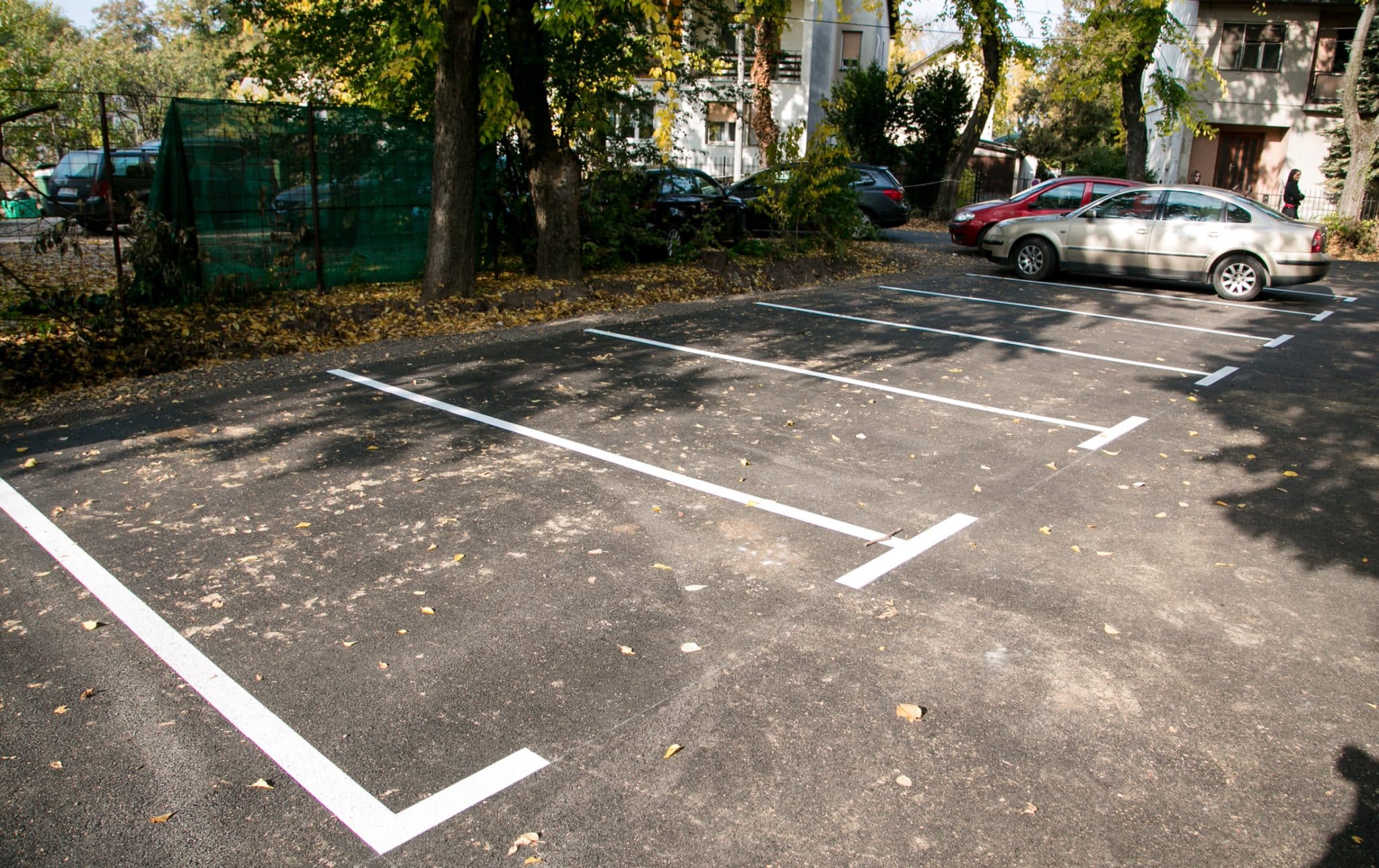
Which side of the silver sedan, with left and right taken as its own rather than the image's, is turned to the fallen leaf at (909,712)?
left

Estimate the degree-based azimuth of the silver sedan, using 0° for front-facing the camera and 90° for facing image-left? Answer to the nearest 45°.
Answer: approximately 90°

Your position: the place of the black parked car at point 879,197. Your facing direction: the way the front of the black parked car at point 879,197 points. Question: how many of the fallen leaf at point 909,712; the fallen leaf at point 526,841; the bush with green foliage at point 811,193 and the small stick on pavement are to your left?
4

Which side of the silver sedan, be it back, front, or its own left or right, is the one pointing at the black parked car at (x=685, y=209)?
front

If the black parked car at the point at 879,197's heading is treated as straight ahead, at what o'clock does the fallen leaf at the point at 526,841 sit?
The fallen leaf is roughly at 9 o'clock from the black parked car.

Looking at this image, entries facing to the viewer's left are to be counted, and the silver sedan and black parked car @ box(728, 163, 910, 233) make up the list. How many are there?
2

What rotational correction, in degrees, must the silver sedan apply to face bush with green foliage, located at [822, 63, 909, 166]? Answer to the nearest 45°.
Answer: approximately 45° to its right

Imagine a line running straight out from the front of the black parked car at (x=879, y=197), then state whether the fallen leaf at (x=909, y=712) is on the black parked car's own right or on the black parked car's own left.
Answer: on the black parked car's own left

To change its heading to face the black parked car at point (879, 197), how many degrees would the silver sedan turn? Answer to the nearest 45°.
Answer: approximately 45° to its right

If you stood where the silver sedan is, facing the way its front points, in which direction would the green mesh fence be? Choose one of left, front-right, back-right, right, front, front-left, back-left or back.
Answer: front-left

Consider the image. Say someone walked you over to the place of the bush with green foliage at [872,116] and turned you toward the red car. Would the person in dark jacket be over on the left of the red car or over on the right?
left

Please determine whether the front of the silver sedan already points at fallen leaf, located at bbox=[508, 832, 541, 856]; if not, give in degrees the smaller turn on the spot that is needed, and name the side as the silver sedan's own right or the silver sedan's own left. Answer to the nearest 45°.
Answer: approximately 90° to the silver sedan's own left

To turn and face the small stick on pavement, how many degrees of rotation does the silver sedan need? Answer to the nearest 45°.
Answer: approximately 90° to its left

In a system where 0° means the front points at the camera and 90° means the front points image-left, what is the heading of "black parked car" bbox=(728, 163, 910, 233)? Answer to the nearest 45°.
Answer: approximately 90°
